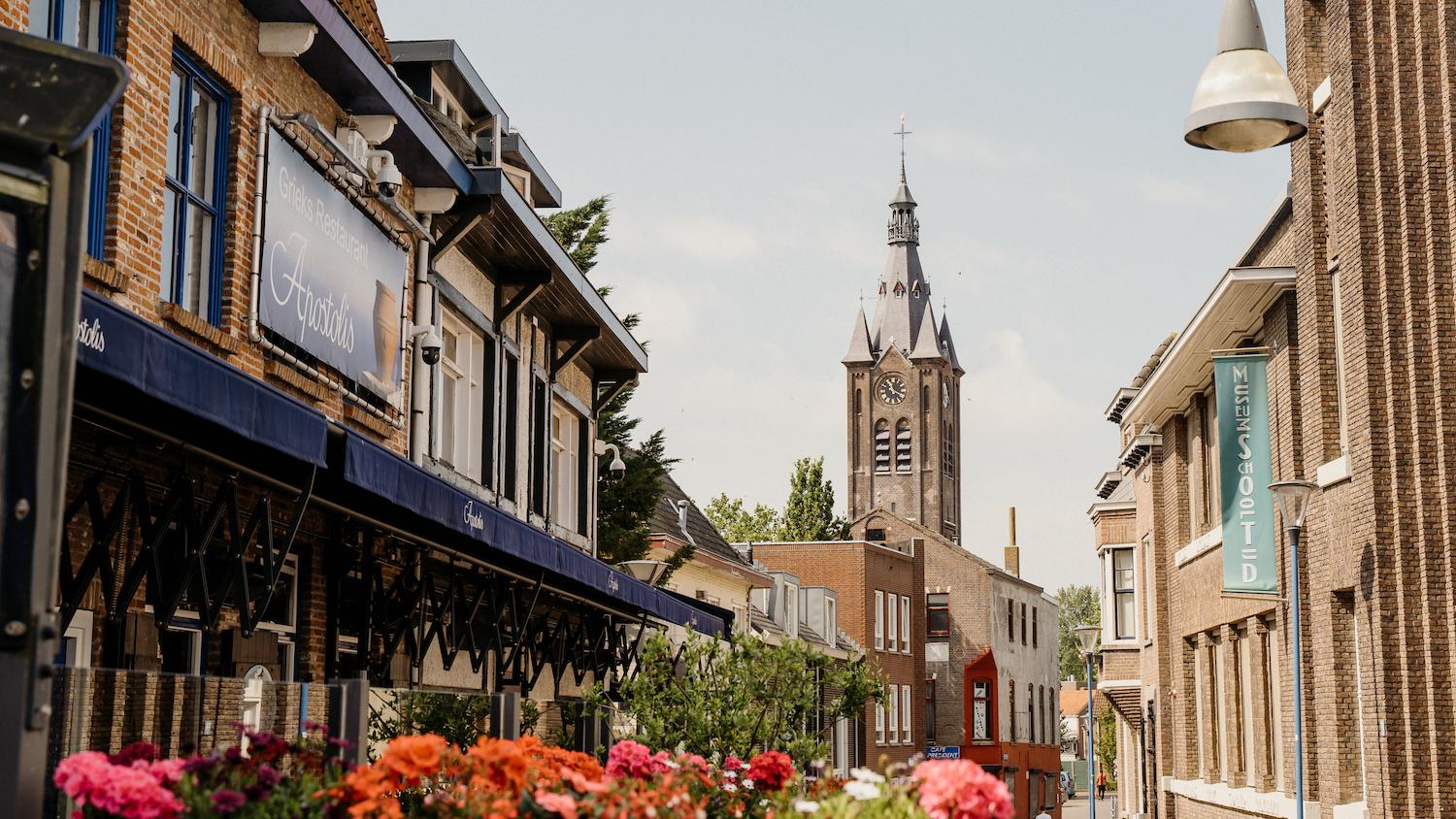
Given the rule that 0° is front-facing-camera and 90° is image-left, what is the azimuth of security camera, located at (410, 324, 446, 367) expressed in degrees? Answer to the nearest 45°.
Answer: approximately 315°

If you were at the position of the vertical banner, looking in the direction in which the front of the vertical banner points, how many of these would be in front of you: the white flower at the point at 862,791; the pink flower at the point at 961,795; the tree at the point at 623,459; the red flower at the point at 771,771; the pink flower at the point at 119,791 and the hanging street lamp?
5

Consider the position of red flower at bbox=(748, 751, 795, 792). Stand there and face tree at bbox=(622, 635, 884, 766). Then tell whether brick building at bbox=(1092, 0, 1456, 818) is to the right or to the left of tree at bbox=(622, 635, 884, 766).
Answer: right
